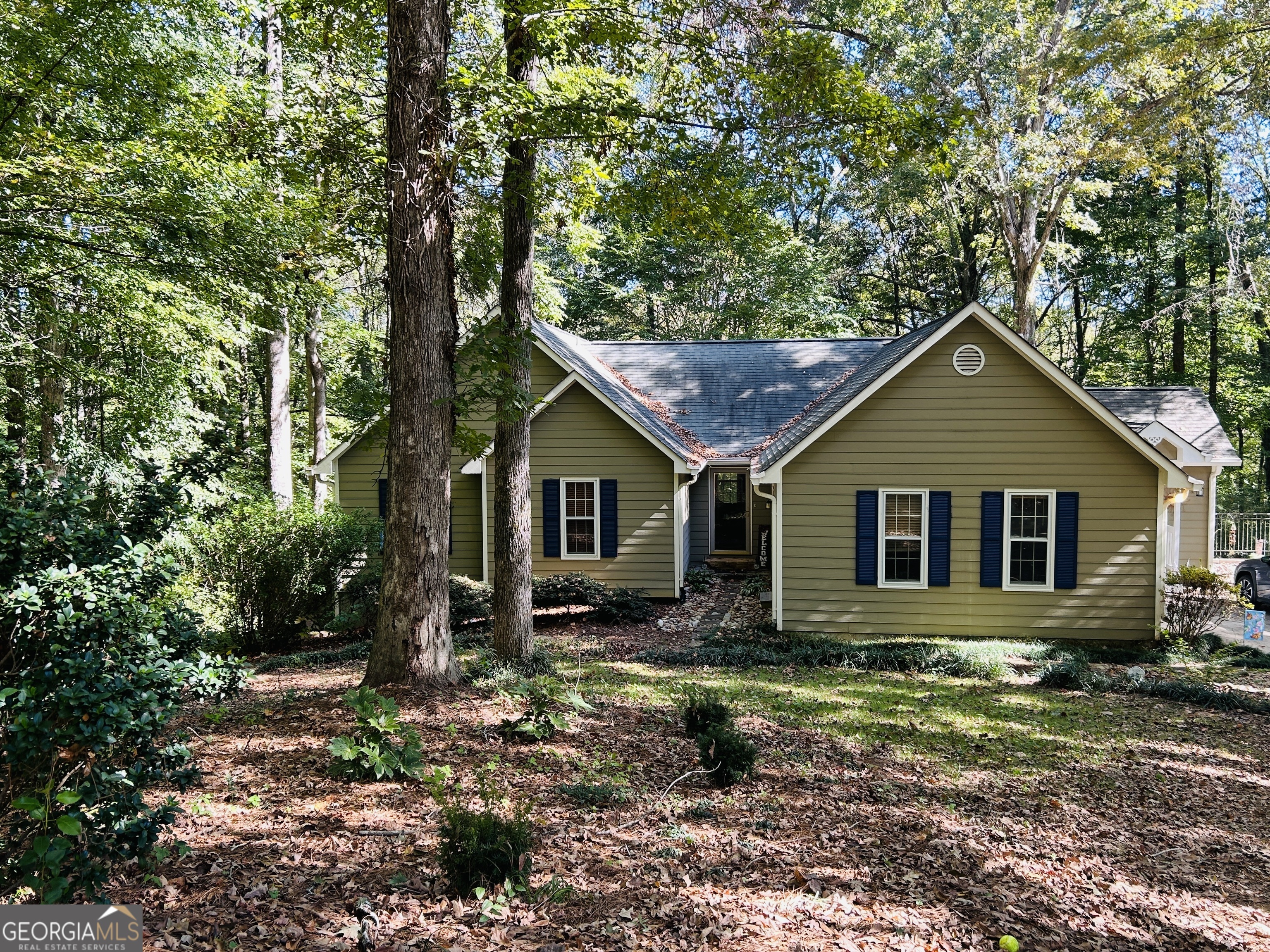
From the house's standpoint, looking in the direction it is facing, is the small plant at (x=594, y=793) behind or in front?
in front

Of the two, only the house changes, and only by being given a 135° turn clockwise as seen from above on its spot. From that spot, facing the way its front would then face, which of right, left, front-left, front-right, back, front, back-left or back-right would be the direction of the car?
right

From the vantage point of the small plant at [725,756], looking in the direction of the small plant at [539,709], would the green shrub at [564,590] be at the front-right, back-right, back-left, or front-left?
front-right

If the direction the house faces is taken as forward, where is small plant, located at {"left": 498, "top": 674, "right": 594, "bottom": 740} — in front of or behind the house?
in front

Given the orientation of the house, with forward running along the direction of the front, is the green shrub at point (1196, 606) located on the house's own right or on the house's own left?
on the house's own left

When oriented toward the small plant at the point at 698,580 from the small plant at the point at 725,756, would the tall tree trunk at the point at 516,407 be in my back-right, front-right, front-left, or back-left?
front-left

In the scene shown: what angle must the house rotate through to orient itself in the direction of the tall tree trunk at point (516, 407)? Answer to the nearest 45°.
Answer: approximately 45° to its right

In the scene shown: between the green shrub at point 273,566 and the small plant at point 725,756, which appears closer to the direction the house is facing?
the small plant

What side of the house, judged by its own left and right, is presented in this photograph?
front

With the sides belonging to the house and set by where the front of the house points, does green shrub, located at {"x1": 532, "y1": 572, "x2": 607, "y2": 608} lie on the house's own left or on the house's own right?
on the house's own right
